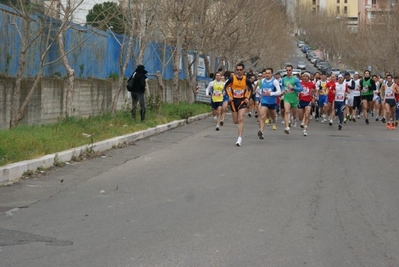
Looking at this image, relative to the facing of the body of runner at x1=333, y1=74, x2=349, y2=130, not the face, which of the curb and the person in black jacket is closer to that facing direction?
the curb

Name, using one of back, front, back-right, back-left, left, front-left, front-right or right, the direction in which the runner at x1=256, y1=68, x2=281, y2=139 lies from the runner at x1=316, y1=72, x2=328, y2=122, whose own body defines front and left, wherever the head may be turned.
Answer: front

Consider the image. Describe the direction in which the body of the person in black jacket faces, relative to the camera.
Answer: away from the camera

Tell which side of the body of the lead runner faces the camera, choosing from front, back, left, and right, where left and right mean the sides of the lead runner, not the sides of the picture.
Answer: front

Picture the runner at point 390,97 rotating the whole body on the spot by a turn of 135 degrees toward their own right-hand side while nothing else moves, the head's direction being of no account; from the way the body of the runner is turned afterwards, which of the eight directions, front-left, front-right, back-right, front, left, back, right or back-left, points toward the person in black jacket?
left

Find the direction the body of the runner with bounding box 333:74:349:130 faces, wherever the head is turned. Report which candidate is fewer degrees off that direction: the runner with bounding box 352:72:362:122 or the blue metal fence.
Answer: the blue metal fence

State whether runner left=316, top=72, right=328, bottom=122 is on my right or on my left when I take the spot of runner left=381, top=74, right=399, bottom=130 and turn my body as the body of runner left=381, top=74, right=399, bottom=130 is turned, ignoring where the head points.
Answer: on my right

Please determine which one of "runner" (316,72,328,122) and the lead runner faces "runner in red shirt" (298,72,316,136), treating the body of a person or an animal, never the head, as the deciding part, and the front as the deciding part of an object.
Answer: the runner

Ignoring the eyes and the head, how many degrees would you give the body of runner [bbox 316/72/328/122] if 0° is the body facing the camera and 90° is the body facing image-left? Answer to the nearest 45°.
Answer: approximately 0°

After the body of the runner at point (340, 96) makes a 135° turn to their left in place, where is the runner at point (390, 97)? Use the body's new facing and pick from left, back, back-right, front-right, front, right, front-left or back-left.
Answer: front

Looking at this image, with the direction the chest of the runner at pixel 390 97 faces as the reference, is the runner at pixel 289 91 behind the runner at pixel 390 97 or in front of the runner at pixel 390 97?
in front

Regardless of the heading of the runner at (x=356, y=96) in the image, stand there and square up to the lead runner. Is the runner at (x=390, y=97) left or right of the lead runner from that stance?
left

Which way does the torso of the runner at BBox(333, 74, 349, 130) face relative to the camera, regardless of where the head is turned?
toward the camera

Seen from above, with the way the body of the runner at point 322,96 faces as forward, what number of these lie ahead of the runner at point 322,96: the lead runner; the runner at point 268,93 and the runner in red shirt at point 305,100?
3

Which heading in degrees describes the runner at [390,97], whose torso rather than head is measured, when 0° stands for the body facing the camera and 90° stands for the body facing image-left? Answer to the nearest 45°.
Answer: approximately 0°
